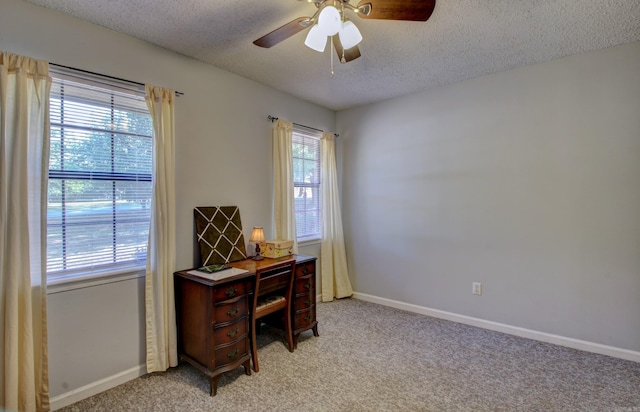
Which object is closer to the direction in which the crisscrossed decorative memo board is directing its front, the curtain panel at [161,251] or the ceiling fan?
the ceiling fan

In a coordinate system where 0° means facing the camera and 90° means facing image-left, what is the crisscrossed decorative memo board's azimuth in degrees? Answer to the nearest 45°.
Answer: approximately 315°

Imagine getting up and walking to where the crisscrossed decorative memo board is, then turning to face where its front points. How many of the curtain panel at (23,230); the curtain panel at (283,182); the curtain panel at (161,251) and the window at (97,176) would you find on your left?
1

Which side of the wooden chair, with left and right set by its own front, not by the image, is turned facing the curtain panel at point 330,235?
right

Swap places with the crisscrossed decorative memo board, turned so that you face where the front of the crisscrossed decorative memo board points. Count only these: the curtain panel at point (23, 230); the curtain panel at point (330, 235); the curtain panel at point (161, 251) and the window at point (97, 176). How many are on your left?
1

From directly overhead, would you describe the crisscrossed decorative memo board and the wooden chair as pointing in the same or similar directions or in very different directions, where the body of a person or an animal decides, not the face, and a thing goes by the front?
very different directions

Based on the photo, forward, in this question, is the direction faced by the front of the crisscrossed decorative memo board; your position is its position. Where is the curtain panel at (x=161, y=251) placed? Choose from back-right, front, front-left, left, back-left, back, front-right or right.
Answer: right

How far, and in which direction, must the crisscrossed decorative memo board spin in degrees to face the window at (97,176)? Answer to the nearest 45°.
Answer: approximately 90° to its right

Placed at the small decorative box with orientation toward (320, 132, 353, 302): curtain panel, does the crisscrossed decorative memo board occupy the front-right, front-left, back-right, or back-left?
back-left

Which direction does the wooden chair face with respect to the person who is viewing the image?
facing away from the viewer and to the left of the viewer

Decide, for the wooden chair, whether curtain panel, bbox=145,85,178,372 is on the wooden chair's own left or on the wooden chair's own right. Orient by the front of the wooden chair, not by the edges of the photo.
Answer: on the wooden chair's own left

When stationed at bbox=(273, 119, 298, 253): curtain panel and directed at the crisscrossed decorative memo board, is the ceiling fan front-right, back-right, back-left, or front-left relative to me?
front-left
